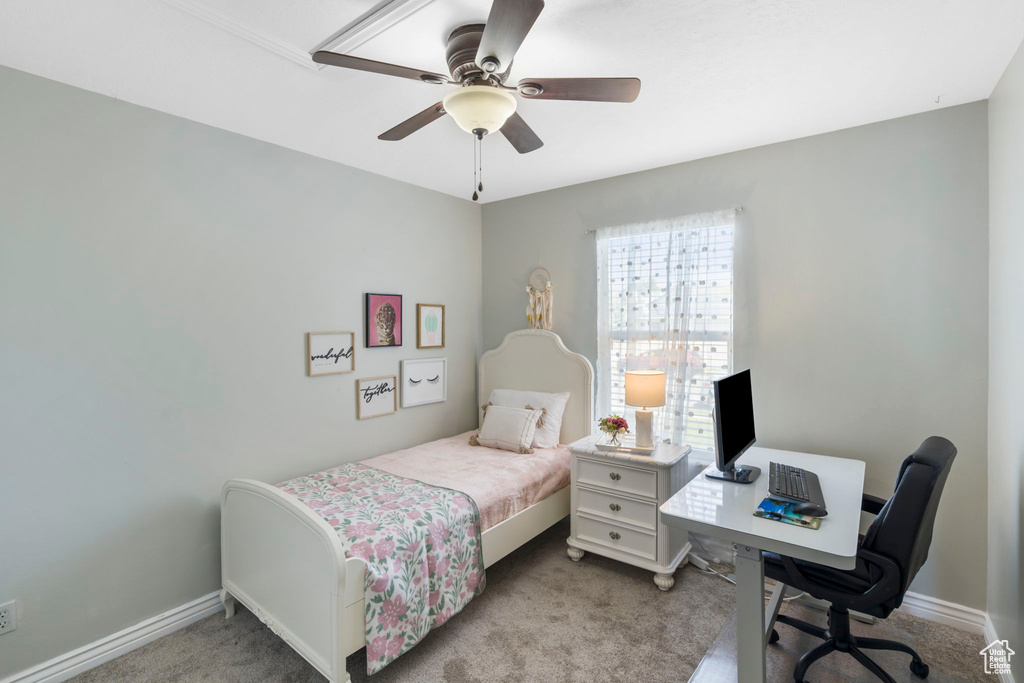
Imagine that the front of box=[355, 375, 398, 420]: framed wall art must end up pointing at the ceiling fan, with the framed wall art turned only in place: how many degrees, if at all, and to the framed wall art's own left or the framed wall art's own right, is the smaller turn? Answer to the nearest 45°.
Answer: approximately 45° to the framed wall art's own right

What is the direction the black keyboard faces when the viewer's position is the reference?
facing to the right of the viewer

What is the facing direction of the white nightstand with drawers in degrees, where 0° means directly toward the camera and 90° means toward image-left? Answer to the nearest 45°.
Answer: approximately 45°

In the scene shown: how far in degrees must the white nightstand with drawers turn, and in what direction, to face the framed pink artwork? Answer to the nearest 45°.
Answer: approximately 45° to its right

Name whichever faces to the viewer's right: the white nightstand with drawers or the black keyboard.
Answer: the black keyboard

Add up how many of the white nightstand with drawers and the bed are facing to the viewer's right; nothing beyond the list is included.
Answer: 0

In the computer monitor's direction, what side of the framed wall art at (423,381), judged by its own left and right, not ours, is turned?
front

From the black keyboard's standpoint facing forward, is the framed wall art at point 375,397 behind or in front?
behind

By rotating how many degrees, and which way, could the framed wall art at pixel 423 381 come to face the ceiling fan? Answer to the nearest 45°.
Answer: approximately 45° to its right

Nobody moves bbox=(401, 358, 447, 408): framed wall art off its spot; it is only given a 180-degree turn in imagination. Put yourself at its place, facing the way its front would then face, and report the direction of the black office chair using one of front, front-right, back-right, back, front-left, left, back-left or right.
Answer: back

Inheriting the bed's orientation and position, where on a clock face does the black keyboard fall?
The black keyboard is roughly at 8 o'clock from the bed.

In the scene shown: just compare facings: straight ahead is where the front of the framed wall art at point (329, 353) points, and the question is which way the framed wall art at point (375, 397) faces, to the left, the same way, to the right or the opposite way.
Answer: the same way

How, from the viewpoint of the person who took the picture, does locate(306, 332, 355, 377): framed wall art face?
facing the viewer and to the right of the viewer

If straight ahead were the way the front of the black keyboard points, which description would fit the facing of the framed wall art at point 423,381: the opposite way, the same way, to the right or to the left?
the same way

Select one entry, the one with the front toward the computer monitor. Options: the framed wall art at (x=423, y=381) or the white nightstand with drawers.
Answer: the framed wall art

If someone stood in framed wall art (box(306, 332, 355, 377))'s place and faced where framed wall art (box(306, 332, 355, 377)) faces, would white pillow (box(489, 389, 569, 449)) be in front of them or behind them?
in front

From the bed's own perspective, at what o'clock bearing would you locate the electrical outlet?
The electrical outlet is roughly at 2 o'clock from the bed.

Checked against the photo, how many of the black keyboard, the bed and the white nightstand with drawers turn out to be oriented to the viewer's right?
1

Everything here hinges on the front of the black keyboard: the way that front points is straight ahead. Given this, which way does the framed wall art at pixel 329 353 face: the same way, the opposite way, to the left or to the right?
the same way

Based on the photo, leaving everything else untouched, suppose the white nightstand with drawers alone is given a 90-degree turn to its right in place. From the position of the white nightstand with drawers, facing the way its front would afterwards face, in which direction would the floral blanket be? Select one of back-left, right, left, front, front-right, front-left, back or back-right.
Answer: left

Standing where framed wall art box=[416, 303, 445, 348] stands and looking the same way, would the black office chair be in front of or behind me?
in front

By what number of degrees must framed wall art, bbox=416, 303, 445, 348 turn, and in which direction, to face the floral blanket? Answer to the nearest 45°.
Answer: approximately 45° to its right
